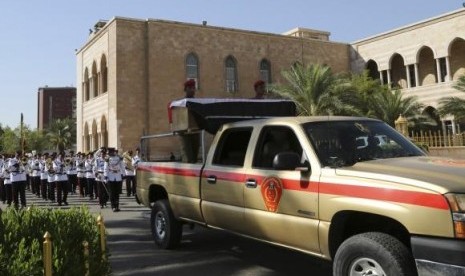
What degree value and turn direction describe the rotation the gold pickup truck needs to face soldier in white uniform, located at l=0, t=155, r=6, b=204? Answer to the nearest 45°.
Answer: approximately 180°

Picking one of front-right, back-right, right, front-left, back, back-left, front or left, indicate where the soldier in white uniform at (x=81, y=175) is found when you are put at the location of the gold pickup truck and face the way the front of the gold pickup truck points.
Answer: back

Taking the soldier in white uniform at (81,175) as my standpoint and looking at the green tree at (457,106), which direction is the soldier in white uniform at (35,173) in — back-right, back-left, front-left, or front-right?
back-left

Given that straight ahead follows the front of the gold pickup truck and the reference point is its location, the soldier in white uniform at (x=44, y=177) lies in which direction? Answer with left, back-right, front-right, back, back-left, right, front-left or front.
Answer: back

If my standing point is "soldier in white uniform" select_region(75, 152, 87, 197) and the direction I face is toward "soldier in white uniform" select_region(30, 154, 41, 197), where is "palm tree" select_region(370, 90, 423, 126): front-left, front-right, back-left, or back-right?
back-right

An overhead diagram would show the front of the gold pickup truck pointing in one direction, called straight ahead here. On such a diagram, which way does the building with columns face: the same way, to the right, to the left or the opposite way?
to the right

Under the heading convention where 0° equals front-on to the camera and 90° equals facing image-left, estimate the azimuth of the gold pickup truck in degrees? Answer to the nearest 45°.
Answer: approximately 315°

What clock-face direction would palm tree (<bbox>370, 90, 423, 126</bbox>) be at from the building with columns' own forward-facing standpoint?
The palm tree is roughly at 11 o'clock from the building with columns.
